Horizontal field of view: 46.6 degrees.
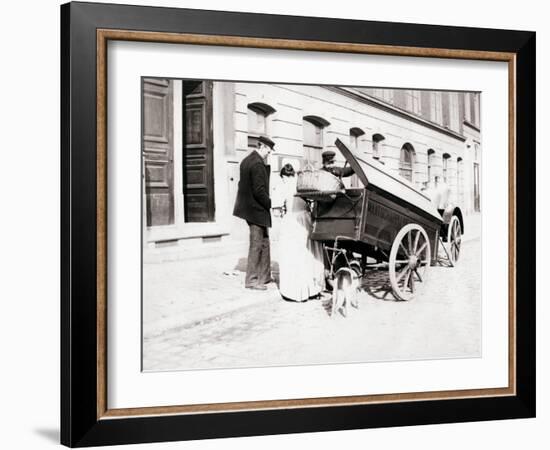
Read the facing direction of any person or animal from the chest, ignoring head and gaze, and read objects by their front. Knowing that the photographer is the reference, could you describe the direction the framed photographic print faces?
facing the viewer and to the right of the viewer
